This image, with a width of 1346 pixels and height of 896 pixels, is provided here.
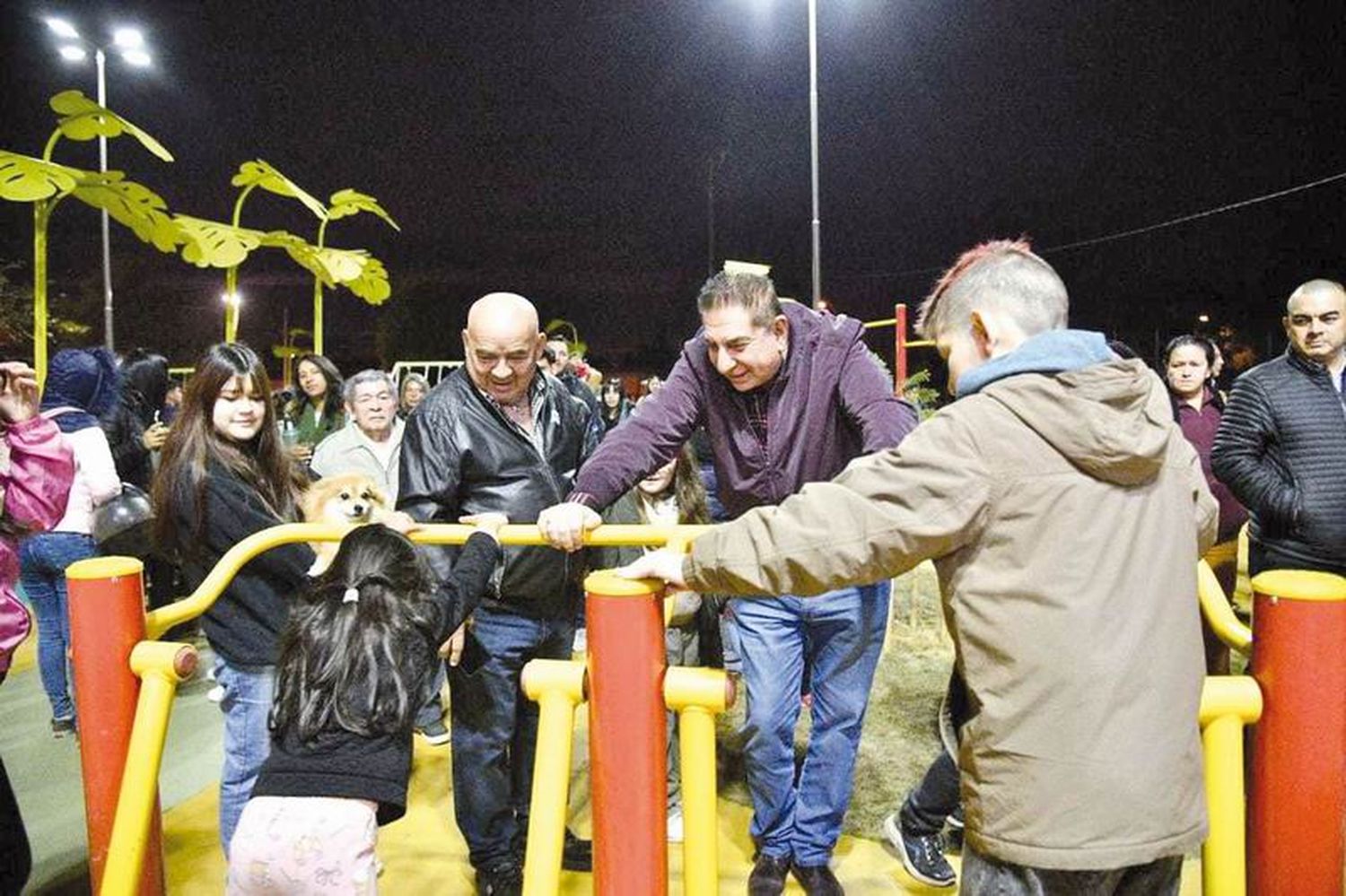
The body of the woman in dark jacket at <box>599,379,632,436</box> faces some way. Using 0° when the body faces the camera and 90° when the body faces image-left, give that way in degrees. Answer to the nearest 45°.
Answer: approximately 0°

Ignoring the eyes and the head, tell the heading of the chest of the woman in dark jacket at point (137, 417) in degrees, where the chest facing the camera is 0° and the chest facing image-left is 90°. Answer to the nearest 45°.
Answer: approximately 270°

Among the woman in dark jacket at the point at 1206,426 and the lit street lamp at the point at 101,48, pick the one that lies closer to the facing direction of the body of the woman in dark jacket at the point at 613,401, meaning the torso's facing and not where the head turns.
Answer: the woman in dark jacket

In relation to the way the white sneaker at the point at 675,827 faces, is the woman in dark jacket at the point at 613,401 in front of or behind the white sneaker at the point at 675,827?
behind

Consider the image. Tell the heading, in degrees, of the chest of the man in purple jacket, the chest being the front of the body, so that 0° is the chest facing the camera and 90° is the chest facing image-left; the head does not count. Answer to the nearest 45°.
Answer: approximately 0°

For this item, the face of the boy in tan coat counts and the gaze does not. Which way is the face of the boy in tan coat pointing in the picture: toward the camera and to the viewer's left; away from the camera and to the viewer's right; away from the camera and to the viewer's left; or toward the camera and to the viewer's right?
away from the camera and to the viewer's left
